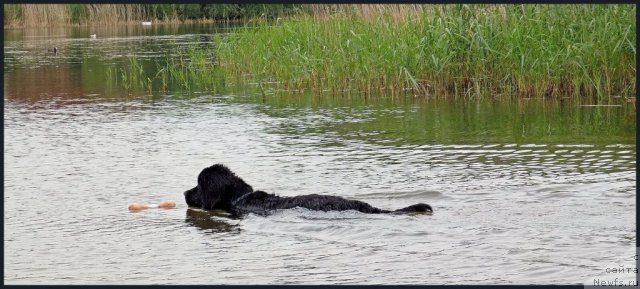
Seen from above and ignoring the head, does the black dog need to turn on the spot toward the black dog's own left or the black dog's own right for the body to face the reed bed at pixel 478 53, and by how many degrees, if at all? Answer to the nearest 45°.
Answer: approximately 135° to the black dog's own right

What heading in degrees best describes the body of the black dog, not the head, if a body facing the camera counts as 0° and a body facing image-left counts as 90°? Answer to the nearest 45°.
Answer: approximately 90°
